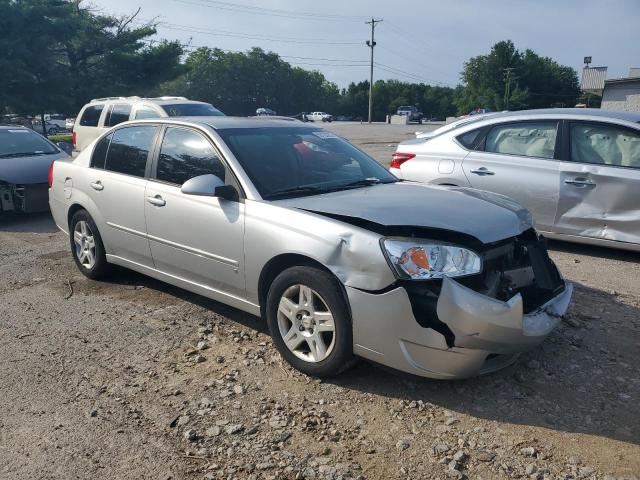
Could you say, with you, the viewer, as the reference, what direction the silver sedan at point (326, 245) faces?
facing the viewer and to the right of the viewer

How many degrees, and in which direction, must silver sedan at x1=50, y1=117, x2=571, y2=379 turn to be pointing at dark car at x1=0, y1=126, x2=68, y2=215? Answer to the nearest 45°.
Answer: approximately 180°

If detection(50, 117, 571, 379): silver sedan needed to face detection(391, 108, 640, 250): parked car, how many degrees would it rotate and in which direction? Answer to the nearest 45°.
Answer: approximately 90° to its left

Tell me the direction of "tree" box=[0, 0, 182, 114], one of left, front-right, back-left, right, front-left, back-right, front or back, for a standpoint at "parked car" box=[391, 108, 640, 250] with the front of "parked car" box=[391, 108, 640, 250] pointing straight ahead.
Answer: back

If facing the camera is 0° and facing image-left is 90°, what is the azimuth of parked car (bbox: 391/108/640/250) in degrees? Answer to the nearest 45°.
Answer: approximately 315°

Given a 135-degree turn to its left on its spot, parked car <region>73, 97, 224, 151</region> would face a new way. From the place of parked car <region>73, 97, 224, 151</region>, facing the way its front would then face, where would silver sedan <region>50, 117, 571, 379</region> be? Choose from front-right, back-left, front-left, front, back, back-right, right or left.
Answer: back

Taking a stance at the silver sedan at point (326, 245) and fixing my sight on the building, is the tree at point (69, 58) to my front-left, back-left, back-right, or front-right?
front-left

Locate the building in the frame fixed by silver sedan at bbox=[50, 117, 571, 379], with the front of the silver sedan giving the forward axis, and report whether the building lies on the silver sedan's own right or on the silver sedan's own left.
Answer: on the silver sedan's own left
